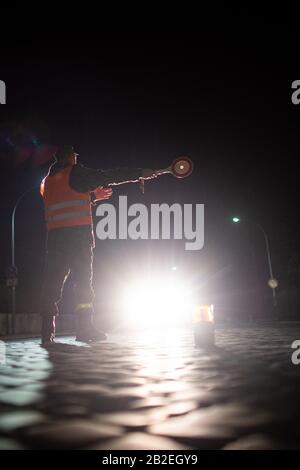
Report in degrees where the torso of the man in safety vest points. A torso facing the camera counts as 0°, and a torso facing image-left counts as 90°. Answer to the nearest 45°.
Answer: approximately 225°
